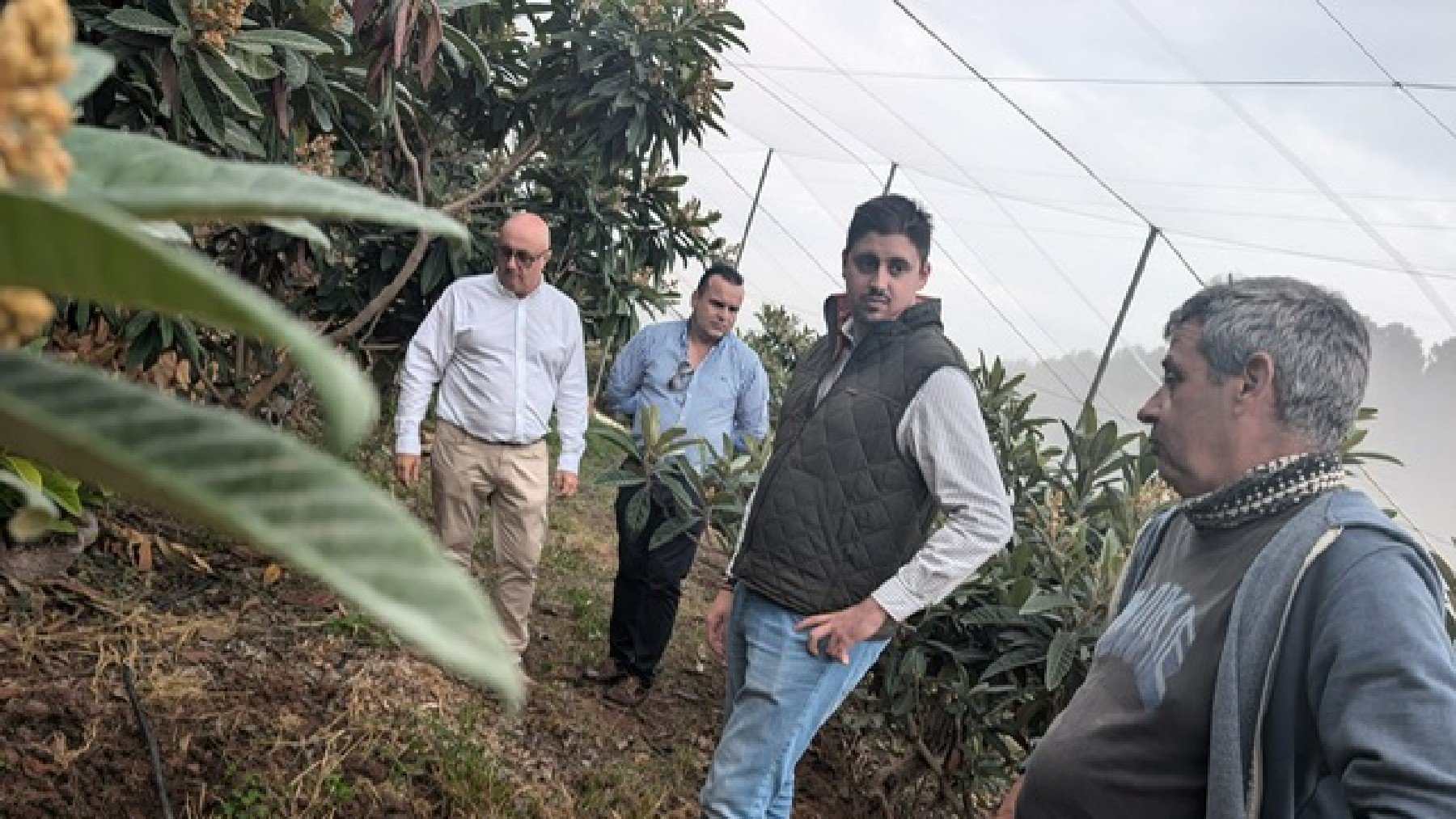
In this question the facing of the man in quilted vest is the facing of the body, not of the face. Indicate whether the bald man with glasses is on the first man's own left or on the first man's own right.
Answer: on the first man's own right

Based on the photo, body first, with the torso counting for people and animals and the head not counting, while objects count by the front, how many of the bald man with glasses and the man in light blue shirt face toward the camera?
2

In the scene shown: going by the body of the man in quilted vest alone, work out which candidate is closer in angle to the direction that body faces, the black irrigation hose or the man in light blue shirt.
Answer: the black irrigation hose

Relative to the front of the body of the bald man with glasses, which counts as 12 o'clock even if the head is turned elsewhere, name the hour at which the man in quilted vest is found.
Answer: The man in quilted vest is roughly at 11 o'clock from the bald man with glasses.

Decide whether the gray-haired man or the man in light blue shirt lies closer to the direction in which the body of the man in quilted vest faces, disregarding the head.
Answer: the gray-haired man

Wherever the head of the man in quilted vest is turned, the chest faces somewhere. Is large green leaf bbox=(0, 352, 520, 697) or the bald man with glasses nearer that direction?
the large green leaf

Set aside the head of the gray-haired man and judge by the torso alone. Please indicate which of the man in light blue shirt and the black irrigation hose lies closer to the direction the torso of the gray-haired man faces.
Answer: the black irrigation hose

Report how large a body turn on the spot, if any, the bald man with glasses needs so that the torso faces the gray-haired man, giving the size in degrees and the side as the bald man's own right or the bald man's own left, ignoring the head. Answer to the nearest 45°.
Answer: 0° — they already face them

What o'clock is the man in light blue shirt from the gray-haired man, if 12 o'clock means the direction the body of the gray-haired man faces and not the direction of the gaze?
The man in light blue shirt is roughly at 3 o'clock from the gray-haired man.

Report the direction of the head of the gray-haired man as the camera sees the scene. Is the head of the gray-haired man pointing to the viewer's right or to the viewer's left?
to the viewer's left
